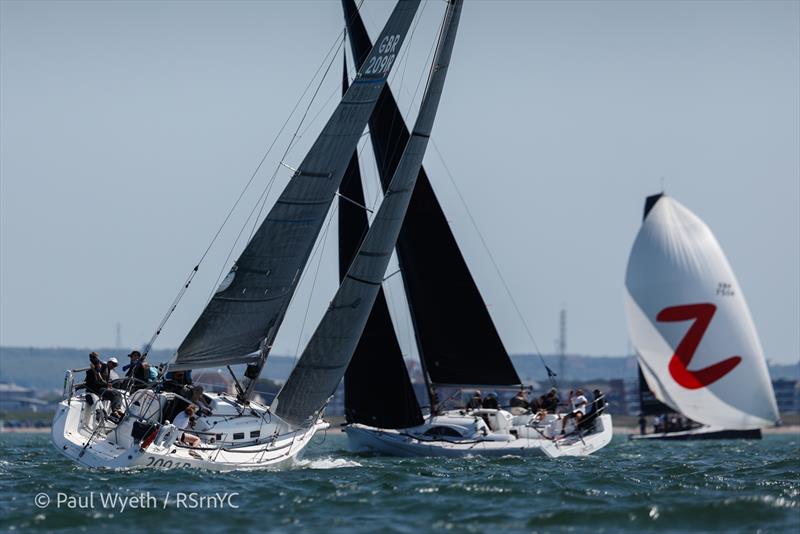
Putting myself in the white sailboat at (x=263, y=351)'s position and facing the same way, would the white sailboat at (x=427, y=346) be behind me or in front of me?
in front

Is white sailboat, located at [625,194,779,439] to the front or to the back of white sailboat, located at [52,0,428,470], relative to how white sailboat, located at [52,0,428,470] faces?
to the front

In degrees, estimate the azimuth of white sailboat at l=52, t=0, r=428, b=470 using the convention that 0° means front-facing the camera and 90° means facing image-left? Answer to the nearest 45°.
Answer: approximately 225°
